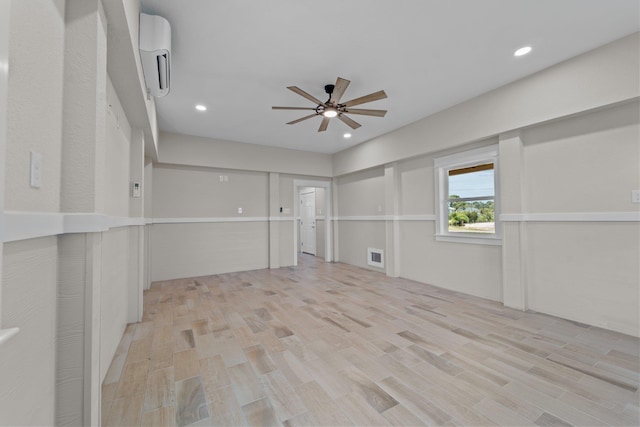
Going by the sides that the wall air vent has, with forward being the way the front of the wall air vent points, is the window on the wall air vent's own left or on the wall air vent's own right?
on the wall air vent's own left

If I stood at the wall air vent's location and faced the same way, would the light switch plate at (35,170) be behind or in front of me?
in front

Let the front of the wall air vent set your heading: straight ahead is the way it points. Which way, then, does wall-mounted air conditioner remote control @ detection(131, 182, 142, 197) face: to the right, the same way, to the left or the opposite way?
to the left

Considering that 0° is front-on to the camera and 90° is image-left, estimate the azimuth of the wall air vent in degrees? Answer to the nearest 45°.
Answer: approximately 45°

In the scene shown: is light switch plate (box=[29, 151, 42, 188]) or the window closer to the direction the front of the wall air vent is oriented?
the light switch plate

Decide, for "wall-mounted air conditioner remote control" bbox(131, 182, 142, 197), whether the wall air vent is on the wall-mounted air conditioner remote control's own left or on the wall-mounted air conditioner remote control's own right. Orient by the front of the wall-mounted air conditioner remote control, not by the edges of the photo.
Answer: on the wall-mounted air conditioner remote control's own left

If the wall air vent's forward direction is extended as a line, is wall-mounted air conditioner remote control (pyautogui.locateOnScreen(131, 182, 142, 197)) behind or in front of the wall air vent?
in front
